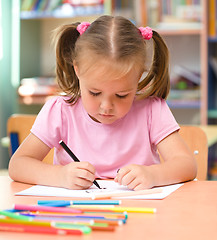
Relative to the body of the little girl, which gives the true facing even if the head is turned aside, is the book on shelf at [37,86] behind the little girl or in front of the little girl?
behind

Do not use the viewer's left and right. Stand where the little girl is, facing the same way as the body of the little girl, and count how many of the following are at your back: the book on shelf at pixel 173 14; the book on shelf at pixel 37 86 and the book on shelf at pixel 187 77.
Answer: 3

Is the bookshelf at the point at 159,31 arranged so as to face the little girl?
yes

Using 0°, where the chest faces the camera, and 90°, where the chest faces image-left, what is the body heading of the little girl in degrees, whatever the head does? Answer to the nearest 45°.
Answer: approximately 0°

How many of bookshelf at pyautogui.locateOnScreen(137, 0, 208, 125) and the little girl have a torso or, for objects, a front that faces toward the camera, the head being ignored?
2

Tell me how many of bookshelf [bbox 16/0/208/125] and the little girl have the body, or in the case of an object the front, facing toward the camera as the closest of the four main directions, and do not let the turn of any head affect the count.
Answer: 2
